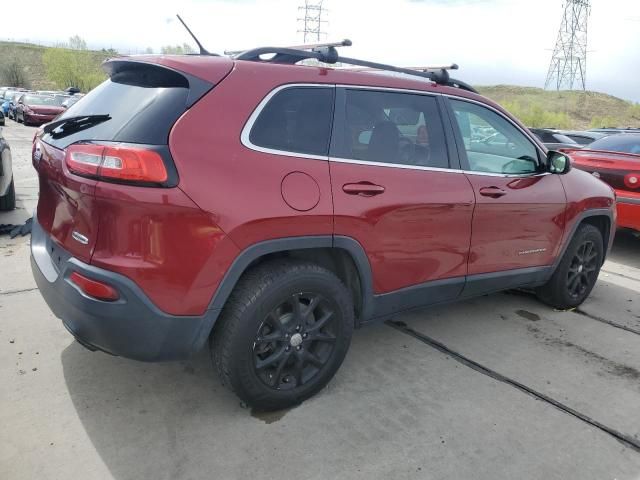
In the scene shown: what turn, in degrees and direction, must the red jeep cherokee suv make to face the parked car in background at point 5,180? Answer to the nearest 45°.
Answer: approximately 90° to its left

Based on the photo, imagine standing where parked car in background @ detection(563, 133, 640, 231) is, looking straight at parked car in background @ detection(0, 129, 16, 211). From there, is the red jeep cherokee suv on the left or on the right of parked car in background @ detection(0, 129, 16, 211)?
left

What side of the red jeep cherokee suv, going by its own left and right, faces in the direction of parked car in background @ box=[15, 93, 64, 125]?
left

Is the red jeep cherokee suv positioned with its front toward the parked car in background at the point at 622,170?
yes

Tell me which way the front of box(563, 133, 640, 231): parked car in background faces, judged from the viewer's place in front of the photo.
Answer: facing away from the viewer and to the right of the viewer

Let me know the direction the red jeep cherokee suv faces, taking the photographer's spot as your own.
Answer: facing away from the viewer and to the right of the viewer
